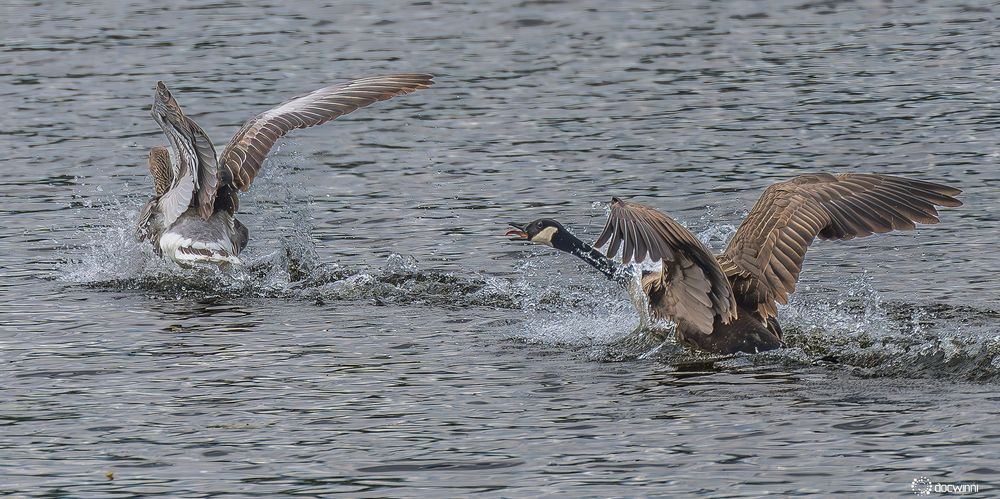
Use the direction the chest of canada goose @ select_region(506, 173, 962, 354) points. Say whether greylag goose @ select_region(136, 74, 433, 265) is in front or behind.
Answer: in front

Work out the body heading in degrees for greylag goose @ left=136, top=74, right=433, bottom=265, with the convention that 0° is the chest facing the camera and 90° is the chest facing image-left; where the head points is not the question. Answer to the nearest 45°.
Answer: approximately 135°

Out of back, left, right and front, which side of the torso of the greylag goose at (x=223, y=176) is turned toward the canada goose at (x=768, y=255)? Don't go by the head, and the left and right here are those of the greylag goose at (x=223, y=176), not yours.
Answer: back

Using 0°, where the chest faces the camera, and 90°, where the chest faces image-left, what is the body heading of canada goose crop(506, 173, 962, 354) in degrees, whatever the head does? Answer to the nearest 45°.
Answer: approximately 135°

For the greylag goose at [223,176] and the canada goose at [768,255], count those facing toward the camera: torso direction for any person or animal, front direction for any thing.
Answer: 0
